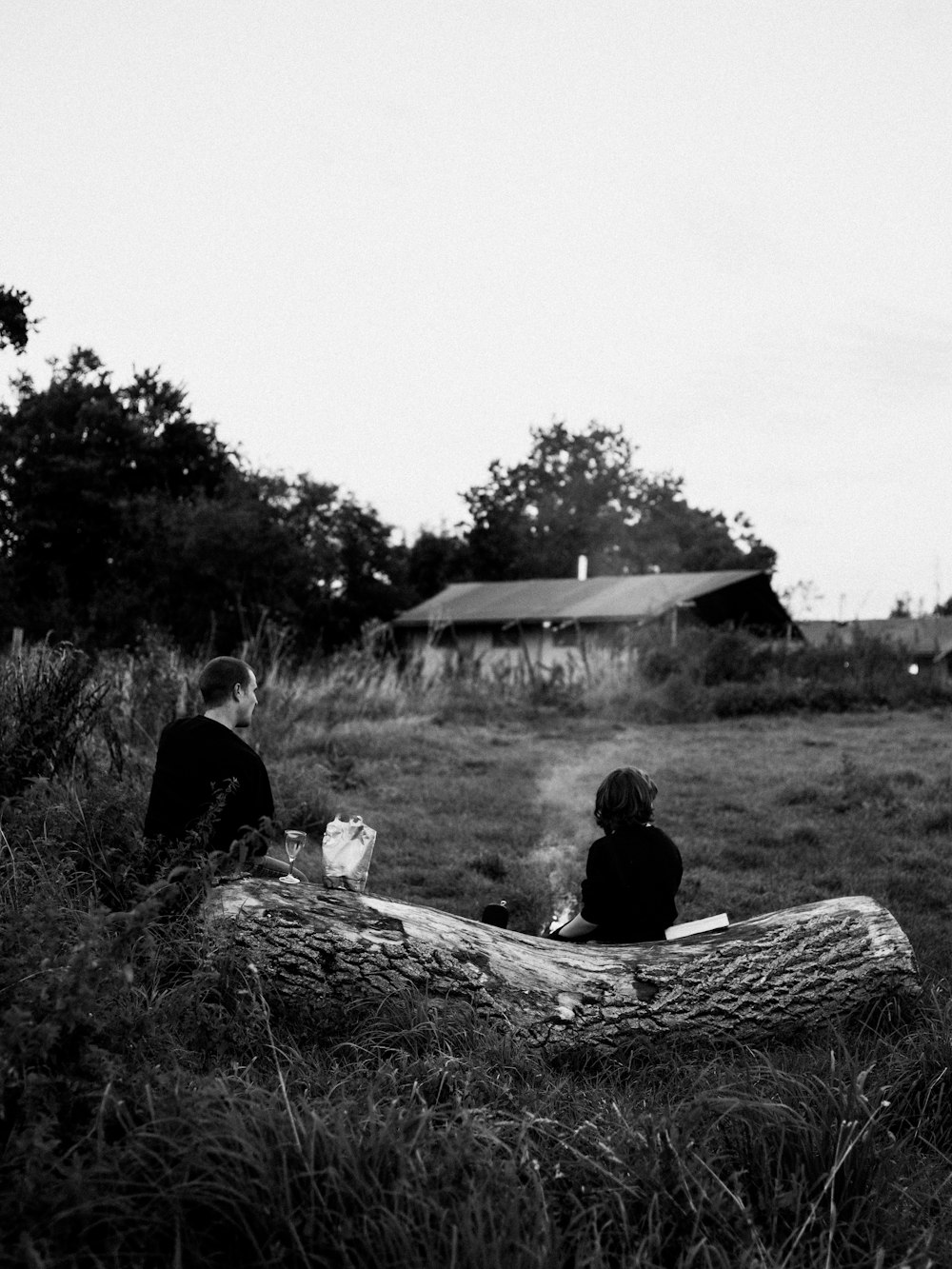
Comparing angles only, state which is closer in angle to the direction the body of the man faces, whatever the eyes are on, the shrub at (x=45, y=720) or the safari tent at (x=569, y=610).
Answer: the safari tent

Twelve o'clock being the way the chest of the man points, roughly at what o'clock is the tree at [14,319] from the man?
The tree is roughly at 10 o'clock from the man.

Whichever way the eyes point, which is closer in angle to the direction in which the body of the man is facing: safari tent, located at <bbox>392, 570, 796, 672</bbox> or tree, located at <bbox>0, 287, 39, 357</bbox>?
the safari tent

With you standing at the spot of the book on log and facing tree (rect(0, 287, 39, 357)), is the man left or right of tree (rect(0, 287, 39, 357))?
left

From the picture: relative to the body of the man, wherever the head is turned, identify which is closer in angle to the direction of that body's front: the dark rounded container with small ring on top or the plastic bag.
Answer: the dark rounded container with small ring on top

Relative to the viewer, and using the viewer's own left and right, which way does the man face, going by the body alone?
facing away from the viewer and to the right of the viewer

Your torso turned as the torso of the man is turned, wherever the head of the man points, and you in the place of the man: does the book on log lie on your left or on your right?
on your right
